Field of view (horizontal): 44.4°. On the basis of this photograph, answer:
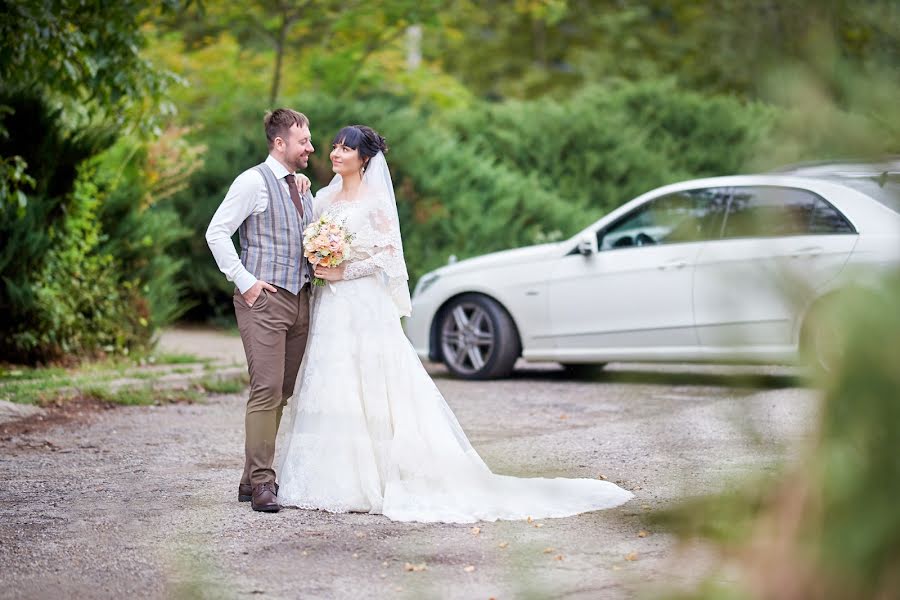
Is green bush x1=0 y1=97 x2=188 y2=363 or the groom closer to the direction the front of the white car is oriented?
the green bush

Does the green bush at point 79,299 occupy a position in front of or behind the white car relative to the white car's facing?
in front

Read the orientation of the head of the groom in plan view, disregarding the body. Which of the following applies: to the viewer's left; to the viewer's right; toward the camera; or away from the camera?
to the viewer's right

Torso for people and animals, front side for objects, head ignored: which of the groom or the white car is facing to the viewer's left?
the white car

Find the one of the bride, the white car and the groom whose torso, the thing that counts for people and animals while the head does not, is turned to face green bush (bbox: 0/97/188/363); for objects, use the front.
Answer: the white car

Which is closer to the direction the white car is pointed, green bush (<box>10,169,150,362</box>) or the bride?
the green bush

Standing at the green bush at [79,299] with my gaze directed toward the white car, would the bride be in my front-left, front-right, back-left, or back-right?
front-right

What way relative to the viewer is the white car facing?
to the viewer's left

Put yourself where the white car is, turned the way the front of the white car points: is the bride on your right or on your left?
on your left

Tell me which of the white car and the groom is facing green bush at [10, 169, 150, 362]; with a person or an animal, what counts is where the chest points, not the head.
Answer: the white car

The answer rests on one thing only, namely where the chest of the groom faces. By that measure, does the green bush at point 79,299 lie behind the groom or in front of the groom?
behind

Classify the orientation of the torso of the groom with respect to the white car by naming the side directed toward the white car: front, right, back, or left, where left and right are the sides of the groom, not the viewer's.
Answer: left

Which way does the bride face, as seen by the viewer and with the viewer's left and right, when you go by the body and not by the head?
facing the viewer and to the left of the viewer

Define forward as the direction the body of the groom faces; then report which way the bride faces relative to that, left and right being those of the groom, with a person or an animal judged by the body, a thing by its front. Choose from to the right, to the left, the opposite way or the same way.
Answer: to the right

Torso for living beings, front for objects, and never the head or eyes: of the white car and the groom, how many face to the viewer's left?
1

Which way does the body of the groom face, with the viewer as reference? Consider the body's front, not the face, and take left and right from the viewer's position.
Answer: facing the viewer and to the right of the viewer

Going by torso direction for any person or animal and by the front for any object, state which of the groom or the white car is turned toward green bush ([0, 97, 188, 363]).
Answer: the white car
